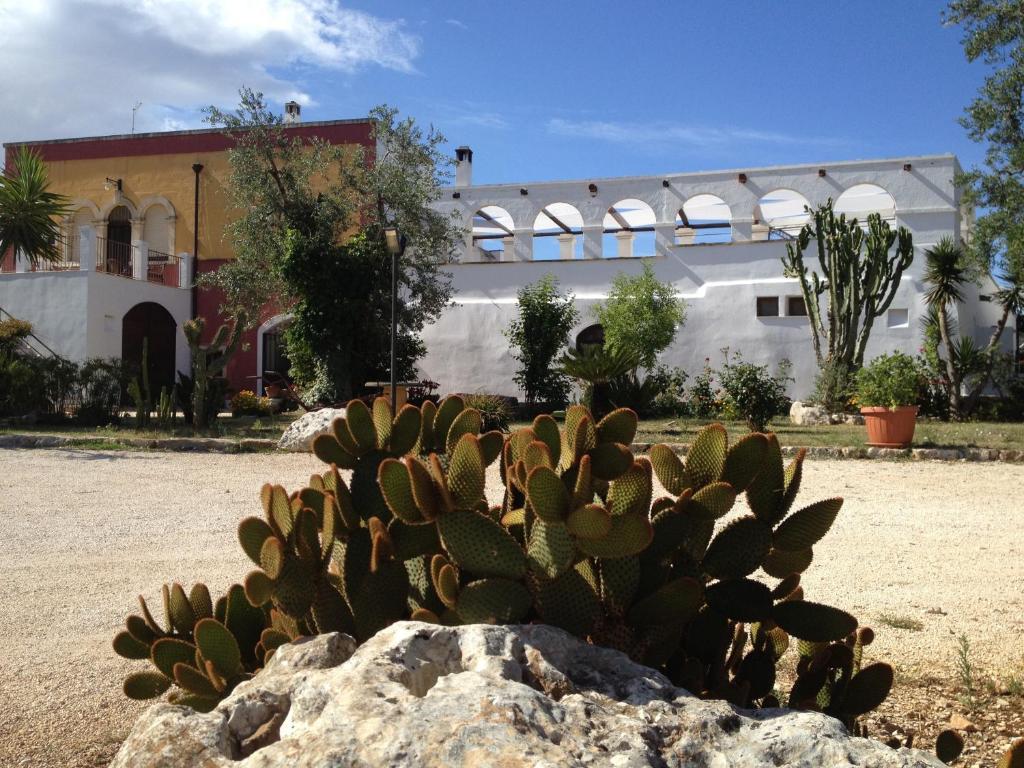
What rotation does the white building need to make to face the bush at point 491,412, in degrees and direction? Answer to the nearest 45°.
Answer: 0° — it already faces it

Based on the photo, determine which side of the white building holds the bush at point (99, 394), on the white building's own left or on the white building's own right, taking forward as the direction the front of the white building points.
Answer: on the white building's own right

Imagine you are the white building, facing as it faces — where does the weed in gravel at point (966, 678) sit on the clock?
The weed in gravel is roughly at 12 o'clock from the white building.

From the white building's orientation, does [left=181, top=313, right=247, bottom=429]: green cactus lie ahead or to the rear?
ahead

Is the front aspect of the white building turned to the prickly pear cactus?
yes

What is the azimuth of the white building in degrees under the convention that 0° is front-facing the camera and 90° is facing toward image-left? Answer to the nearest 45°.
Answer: approximately 0°

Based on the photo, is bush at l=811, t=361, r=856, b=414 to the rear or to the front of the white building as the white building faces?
to the front

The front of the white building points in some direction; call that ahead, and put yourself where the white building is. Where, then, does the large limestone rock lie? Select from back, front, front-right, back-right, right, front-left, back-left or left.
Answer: front

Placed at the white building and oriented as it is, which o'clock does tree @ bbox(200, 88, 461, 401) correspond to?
The tree is roughly at 2 o'clock from the white building.

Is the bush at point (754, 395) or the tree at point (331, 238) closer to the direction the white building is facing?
the bush

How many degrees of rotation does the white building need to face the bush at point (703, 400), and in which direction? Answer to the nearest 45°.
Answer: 0° — it already faces it
